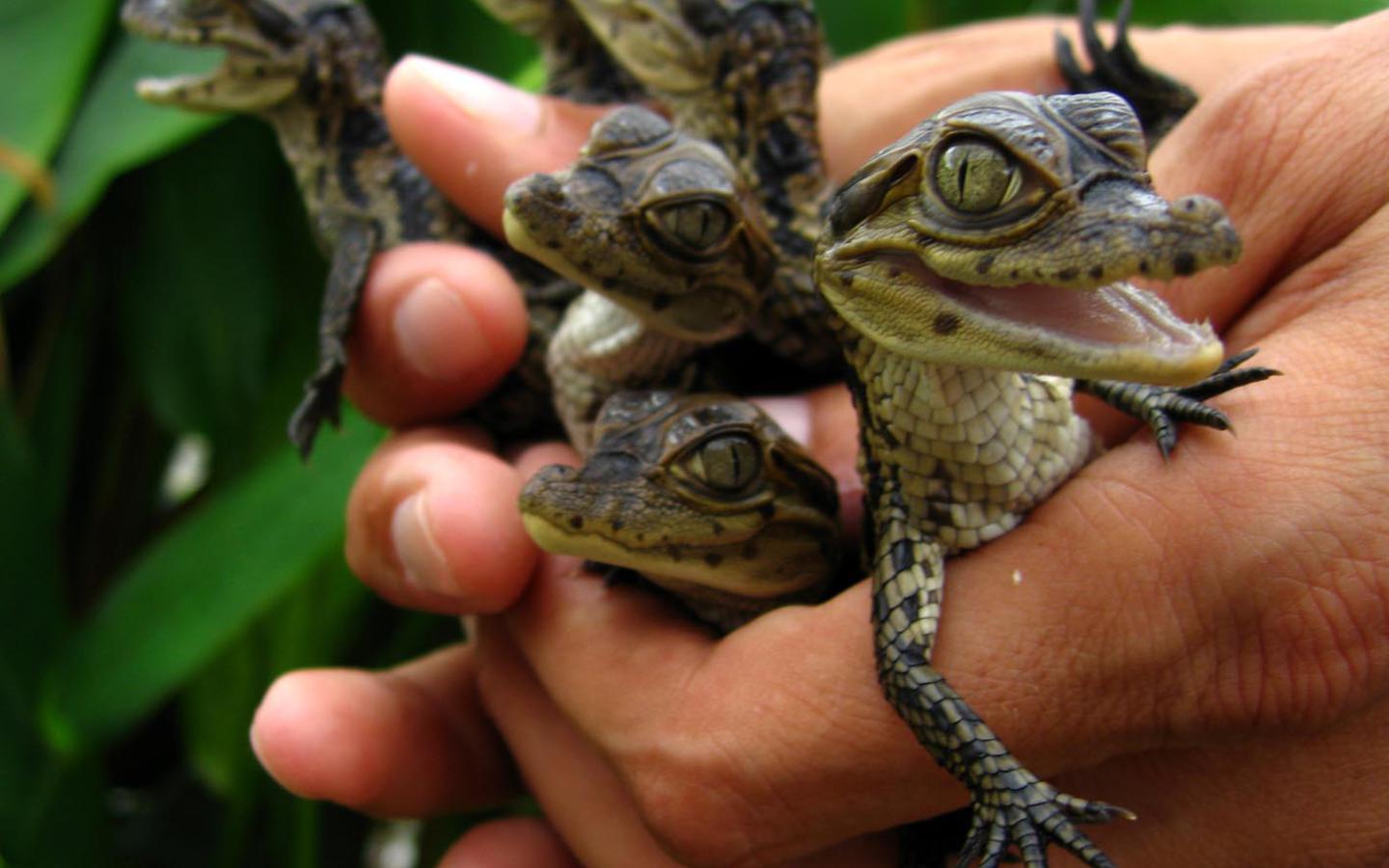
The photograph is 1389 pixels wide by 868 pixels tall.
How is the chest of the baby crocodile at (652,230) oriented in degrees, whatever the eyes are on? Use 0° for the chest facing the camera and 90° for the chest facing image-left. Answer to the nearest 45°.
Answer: approximately 45°

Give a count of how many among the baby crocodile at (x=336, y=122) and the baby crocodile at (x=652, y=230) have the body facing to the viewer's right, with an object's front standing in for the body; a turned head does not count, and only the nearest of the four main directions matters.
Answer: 0

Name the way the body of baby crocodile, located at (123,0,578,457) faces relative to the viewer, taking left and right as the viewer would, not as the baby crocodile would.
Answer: facing to the left of the viewer

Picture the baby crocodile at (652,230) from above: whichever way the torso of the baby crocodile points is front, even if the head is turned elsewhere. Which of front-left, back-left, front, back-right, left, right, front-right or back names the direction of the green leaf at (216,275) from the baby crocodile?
right

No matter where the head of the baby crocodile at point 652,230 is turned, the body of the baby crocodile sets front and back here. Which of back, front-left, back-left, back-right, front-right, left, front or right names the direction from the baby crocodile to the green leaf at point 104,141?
right

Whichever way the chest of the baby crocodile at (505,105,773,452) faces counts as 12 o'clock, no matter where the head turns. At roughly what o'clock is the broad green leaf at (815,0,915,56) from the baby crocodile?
The broad green leaf is roughly at 5 o'clock from the baby crocodile.
